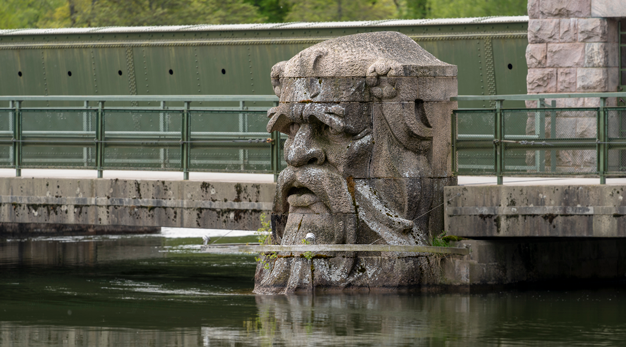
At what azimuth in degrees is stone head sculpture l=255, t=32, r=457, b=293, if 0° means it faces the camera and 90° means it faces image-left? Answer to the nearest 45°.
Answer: approximately 45°

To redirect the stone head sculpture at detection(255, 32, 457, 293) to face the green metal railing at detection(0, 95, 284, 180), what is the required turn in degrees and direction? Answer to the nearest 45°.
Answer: approximately 90° to its right

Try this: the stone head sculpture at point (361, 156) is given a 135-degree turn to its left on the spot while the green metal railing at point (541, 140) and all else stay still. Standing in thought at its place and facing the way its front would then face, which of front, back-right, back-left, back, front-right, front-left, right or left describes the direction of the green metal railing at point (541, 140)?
front
